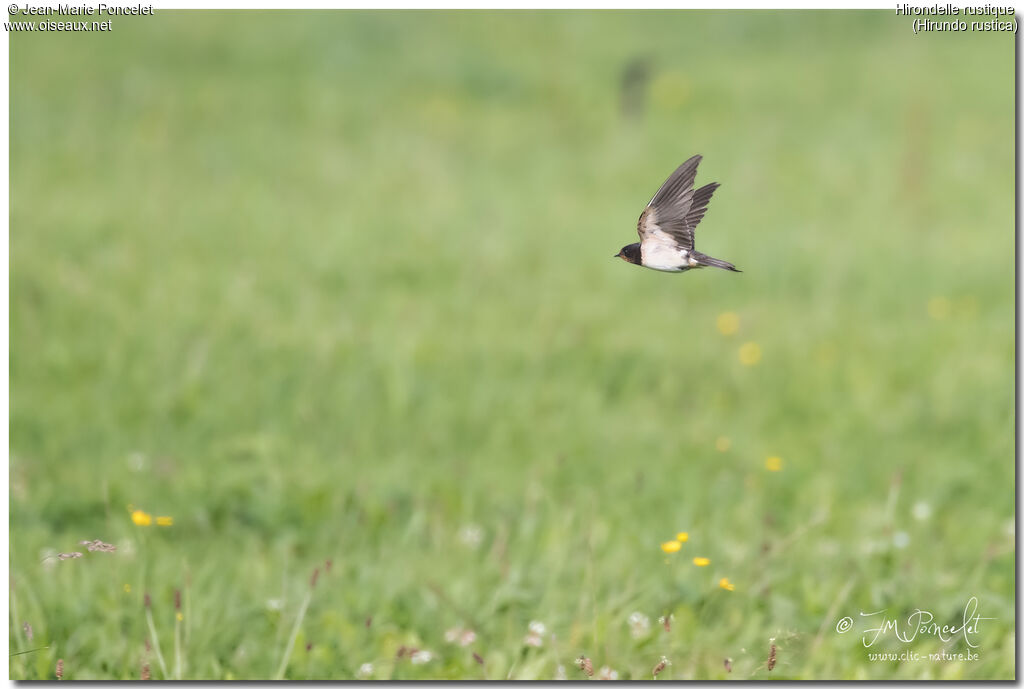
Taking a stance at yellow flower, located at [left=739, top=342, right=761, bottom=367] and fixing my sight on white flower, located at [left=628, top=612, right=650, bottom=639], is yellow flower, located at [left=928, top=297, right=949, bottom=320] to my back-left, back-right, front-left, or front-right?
back-left

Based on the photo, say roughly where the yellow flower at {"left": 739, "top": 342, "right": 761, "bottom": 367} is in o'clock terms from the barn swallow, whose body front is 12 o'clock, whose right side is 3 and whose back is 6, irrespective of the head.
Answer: The yellow flower is roughly at 3 o'clock from the barn swallow.

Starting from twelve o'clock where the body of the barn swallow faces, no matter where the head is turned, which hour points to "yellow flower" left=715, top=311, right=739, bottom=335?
The yellow flower is roughly at 3 o'clock from the barn swallow.

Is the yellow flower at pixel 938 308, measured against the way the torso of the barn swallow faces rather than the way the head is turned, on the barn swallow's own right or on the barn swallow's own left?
on the barn swallow's own right

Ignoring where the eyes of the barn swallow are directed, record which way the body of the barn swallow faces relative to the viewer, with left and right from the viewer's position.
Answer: facing to the left of the viewer

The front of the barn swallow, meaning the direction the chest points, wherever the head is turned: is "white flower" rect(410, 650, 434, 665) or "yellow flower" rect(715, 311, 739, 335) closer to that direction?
the white flower
